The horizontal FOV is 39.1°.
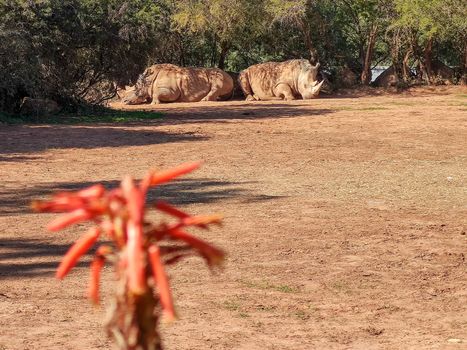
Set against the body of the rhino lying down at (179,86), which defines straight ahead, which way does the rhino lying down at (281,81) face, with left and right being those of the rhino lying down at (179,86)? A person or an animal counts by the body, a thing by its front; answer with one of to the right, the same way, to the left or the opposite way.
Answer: the opposite way

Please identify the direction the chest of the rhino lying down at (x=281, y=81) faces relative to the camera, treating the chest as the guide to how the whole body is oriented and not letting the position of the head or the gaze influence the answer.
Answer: to the viewer's right

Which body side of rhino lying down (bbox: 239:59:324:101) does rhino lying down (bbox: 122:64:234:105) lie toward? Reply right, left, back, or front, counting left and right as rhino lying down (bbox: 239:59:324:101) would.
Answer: back

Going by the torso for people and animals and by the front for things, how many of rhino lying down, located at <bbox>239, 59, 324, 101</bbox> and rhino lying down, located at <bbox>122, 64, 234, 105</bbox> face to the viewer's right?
1

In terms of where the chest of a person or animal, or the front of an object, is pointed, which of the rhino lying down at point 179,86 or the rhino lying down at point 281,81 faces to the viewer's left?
the rhino lying down at point 179,86

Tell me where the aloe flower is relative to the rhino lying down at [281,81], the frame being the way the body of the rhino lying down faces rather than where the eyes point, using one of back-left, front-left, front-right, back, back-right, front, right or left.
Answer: right

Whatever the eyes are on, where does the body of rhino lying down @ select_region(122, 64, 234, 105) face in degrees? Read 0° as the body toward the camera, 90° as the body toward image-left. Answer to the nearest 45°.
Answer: approximately 90°

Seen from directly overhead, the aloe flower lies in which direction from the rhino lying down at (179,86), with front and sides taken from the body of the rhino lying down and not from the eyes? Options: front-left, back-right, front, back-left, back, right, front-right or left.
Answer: left

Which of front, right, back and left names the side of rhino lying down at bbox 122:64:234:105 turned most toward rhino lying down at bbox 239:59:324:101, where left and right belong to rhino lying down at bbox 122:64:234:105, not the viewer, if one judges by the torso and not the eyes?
back
